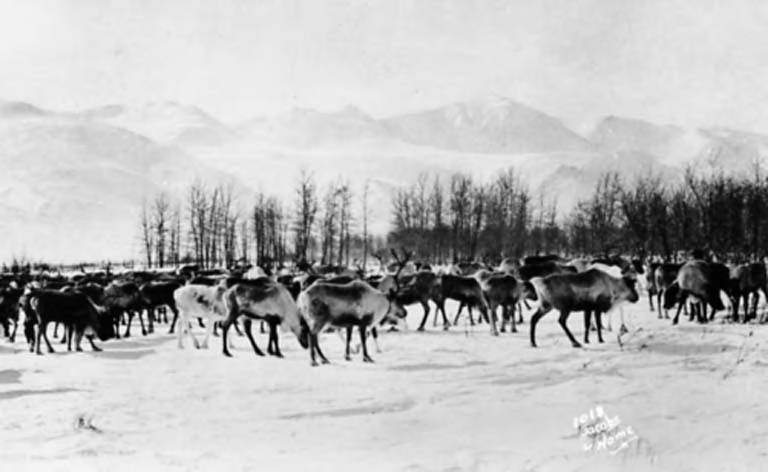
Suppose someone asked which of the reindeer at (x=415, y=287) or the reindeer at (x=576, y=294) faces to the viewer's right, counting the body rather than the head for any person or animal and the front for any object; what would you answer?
the reindeer at (x=576, y=294)

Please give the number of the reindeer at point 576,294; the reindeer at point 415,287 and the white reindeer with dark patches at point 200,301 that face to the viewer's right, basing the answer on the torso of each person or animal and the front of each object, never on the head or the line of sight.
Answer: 2

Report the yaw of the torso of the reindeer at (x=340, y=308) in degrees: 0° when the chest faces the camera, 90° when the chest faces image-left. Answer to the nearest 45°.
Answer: approximately 270°

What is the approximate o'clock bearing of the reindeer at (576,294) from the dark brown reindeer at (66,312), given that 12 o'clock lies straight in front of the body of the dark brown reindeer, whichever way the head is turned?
The reindeer is roughly at 1 o'clock from the dark brown reindeer.

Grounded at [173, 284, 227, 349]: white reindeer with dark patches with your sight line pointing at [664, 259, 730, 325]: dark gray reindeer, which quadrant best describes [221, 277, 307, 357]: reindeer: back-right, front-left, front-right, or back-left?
front-right

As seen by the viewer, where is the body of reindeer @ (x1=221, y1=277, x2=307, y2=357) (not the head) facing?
to the viewer's right

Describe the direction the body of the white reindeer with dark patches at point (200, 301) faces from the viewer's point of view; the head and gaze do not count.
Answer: to the viewer's right

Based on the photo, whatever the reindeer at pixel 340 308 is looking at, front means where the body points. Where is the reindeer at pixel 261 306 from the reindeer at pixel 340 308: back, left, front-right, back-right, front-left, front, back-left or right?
back-left

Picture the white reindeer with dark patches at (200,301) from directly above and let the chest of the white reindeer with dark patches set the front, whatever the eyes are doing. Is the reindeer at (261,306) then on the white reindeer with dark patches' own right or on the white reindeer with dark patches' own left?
on the white reindeer with dark patches' own right

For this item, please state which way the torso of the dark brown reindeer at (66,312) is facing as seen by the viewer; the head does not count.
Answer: to the viewer's right

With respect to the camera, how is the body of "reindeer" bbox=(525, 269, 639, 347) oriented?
to the viewer's right

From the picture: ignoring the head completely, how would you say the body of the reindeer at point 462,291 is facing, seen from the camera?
to the viewer's right
